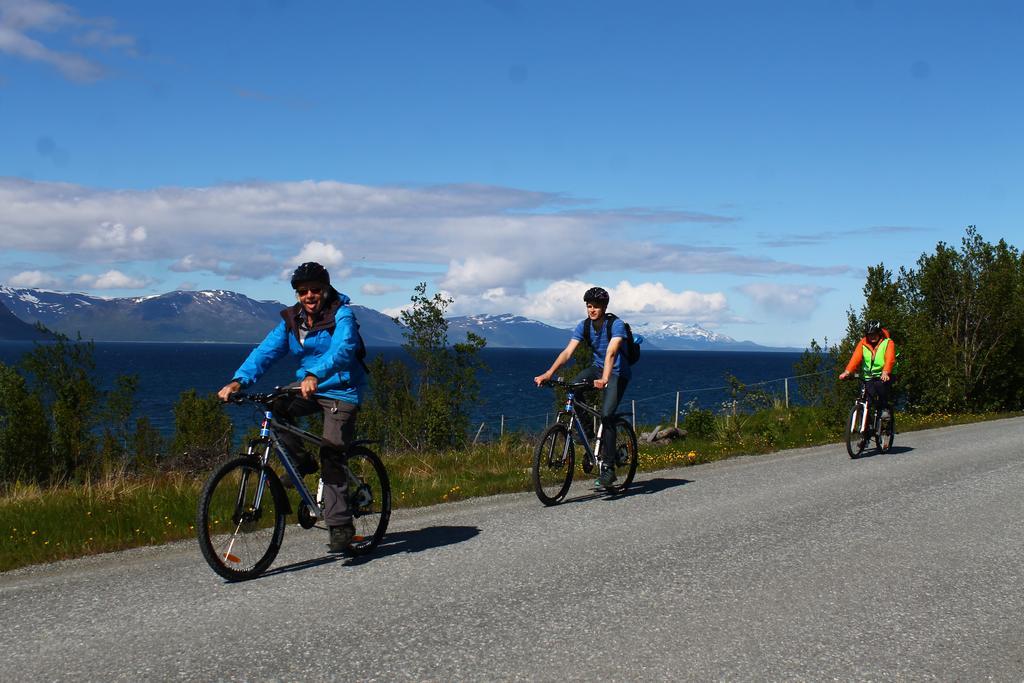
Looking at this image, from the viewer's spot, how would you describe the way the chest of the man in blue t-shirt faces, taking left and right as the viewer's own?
facing the viewer and to the left of the viewer

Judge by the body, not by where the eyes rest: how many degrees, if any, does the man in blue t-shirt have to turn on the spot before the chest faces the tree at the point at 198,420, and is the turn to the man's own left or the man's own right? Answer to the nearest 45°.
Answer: approximately 90° to the man's own right

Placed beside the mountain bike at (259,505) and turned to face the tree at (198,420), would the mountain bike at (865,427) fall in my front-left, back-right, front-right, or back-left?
front-right

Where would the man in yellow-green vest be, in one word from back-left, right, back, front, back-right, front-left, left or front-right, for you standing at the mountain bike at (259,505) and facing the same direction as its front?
back

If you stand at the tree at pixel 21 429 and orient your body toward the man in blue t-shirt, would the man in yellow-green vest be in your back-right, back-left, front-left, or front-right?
front-left

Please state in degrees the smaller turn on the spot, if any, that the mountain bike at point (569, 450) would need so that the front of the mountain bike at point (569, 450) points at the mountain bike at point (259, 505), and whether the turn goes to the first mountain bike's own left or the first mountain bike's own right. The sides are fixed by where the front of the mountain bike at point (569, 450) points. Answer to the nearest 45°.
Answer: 0° — it already faces it

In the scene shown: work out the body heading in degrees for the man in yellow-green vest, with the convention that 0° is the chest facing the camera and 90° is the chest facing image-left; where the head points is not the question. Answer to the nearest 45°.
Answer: approximately 45°

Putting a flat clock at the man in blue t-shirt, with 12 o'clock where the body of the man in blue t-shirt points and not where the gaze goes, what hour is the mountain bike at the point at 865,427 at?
The mountain bike is roughly at 6 o'clock from the man in blue t-shirt.

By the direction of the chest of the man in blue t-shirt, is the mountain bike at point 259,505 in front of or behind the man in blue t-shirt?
in front

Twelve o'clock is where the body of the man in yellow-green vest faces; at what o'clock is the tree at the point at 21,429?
The tree is roughly at 2 o'clock from the man in yellow-green vest.

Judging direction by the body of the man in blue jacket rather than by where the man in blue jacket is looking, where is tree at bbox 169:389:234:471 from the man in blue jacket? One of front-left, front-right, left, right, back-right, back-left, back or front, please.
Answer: back-right

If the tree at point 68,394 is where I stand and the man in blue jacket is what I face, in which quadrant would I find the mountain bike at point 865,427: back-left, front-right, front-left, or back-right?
front-left

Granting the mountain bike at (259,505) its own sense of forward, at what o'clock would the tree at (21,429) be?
The tree is roughly at 4 o'clock from the mountain bike.

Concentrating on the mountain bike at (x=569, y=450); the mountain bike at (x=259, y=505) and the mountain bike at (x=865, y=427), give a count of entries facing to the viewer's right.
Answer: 0

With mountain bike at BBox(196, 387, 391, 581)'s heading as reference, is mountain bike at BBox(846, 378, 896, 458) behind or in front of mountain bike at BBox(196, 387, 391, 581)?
behind

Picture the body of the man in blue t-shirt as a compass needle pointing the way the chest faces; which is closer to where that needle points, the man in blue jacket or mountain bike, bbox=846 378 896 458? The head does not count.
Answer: the man in blue jacket
